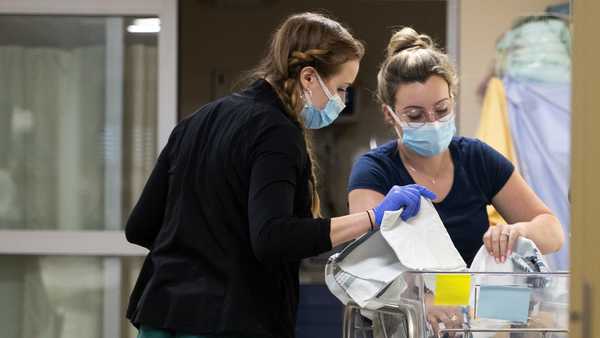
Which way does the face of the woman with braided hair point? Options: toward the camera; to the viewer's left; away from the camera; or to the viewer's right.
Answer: to the viewer's right

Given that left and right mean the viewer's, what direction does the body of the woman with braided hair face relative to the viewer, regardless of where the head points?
facing away from the viewer and to the right of the viewer

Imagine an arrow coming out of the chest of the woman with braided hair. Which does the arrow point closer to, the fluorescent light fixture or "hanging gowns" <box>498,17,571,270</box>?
the hanging gowns

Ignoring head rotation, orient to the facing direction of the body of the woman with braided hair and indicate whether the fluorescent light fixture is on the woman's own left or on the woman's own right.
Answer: on the woman's own left

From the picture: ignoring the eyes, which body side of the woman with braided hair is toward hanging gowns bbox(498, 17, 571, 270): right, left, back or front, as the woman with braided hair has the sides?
front
